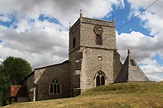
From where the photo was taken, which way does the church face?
toward the camera
